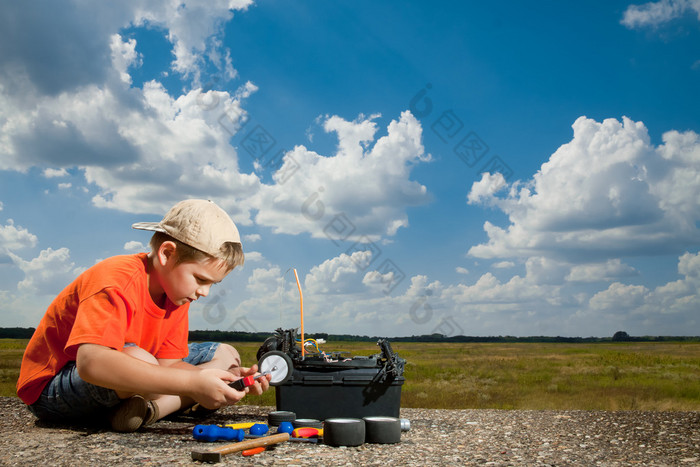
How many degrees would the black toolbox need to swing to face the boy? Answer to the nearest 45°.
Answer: approximately 45° to its right

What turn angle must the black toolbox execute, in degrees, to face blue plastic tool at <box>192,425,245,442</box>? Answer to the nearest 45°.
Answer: approximately 45° to its right
